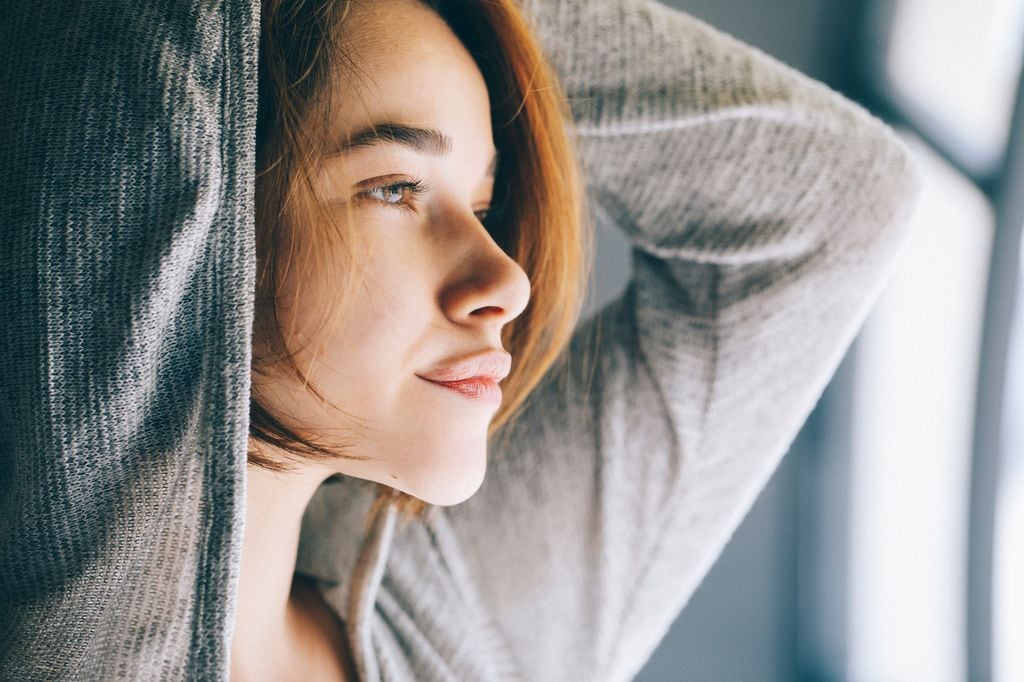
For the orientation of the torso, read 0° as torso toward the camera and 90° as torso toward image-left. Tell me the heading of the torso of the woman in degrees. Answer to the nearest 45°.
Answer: approximately 315°

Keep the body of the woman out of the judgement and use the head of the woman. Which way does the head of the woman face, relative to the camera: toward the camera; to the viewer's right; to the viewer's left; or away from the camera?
to the viewer's right
